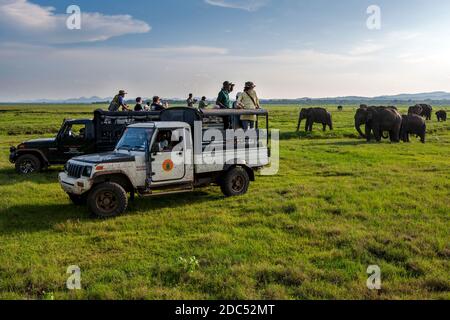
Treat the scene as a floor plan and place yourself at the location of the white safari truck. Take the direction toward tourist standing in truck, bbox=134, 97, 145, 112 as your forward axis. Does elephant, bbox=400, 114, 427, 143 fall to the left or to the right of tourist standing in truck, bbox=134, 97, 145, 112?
right

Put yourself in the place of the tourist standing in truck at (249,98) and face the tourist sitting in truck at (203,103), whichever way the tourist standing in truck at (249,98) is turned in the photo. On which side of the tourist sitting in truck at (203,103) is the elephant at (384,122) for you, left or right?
right

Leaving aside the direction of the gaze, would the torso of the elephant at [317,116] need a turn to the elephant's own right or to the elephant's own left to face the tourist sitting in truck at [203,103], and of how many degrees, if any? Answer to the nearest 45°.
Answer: approximately 90° to the elephant's own left

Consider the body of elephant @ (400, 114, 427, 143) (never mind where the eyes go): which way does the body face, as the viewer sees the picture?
to the viewer's left

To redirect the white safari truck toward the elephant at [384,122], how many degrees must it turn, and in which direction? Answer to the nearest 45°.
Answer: approximately 180°

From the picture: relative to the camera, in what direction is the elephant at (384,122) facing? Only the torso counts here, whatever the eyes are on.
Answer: to the viewer's left

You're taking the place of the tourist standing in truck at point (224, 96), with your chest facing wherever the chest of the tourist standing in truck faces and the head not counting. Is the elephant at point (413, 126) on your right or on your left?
on your left

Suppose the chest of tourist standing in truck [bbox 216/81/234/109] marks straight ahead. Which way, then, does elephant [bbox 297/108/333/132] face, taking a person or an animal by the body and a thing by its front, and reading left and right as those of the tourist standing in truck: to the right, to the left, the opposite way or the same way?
the opposite way

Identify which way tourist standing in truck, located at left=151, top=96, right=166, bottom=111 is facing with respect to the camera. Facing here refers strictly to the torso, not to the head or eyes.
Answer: to the viewer's right

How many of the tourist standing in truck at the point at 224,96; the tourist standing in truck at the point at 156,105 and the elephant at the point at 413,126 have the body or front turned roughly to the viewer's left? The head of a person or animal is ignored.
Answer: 1

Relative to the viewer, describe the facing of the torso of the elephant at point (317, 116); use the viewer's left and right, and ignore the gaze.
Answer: facing to the left of the viewer

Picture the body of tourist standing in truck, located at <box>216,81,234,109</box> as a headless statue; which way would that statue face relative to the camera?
to the viewer's right
